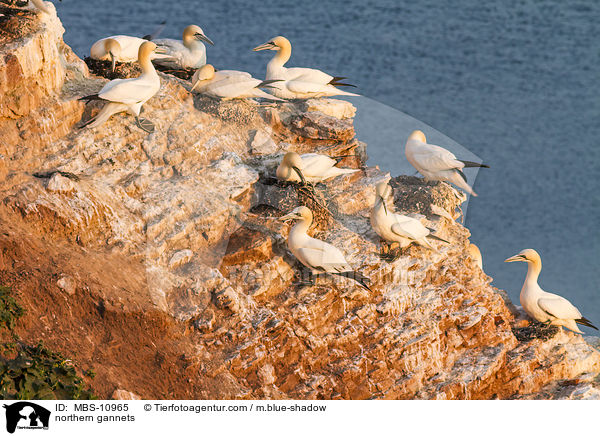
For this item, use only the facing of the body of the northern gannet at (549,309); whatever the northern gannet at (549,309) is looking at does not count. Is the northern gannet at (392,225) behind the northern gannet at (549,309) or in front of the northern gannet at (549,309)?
in front

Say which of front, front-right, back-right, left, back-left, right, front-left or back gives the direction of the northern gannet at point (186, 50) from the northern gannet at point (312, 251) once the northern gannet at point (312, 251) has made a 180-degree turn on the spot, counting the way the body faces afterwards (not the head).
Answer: back-left

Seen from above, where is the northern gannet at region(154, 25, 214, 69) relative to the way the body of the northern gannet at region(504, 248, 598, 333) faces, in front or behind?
in front

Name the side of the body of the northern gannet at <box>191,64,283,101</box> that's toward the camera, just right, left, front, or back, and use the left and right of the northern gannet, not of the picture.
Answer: left

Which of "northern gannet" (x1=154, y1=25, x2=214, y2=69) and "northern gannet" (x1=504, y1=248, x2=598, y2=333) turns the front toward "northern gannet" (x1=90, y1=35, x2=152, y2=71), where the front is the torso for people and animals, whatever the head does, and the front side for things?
"northern gannet" (x1=504, y1=248, x2=598, y2=333)

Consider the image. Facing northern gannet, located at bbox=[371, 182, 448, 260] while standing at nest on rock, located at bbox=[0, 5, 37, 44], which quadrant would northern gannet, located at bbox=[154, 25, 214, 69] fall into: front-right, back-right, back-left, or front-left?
front-left

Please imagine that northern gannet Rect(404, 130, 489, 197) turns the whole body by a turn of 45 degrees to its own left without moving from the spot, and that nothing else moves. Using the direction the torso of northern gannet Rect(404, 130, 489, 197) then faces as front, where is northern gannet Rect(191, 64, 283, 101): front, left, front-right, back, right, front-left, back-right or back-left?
front-right

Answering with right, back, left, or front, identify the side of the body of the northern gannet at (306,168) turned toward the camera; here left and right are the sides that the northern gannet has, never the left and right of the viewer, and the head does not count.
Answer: left

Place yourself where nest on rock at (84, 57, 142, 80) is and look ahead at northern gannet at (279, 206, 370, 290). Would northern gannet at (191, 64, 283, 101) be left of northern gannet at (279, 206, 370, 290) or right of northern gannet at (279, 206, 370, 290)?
left

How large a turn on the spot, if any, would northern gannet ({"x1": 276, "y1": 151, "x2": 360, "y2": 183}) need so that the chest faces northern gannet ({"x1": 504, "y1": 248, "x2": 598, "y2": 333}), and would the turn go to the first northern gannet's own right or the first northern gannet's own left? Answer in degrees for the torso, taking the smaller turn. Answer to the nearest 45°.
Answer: approximately 180°

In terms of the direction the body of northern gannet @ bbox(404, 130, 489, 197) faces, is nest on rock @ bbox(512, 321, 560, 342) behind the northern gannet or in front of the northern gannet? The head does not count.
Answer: behind

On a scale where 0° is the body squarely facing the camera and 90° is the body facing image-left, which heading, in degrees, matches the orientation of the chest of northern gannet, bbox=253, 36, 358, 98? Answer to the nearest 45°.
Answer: approximately 90°

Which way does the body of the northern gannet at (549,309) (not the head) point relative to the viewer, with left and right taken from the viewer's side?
facing to the left of the viewer

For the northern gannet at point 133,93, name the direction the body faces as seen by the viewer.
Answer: to the viewer's right

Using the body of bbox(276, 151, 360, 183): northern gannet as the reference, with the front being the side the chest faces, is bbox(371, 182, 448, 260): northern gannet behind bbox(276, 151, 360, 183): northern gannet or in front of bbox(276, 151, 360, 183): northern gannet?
behind

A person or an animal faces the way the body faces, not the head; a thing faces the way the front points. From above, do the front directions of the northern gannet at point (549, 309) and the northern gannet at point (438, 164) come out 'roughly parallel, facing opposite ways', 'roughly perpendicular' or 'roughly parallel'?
roughly parallel
